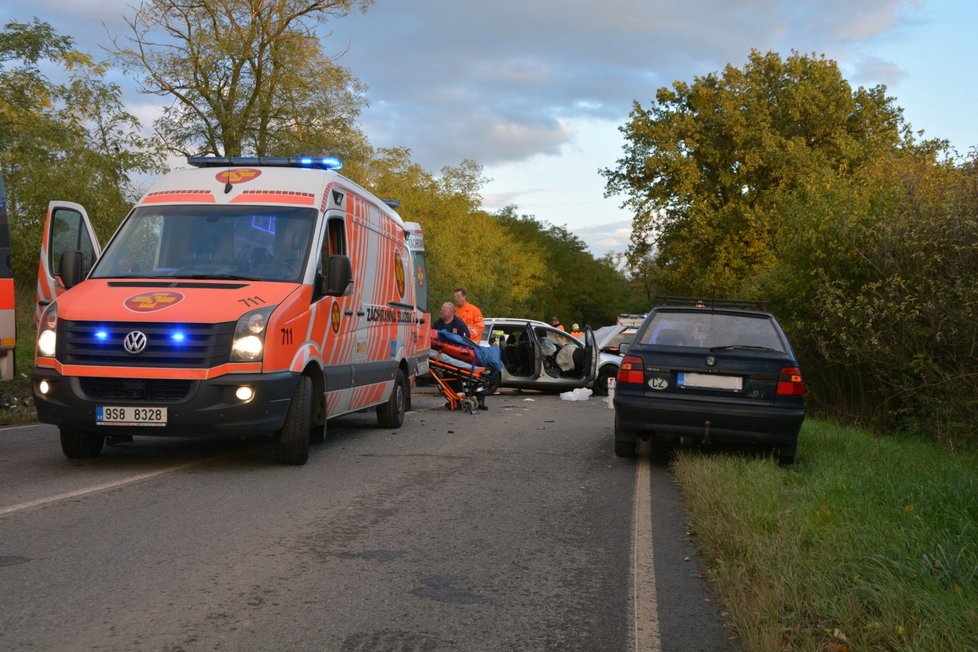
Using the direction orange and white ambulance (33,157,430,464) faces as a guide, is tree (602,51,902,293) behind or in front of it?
behind

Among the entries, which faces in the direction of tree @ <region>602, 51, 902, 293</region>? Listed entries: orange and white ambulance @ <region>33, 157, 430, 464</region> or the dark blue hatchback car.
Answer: the dark blue hatchback car

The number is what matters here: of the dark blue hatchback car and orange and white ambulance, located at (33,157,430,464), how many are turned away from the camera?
1

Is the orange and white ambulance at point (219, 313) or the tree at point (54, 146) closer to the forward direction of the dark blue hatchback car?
the tree

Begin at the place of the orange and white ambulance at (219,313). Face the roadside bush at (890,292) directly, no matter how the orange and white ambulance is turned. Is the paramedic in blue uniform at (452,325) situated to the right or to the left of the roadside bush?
left

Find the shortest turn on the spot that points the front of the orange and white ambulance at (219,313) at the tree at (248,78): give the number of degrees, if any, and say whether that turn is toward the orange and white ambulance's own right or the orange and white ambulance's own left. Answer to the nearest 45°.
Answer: approximately 135° to the orange and white ambulance's own right

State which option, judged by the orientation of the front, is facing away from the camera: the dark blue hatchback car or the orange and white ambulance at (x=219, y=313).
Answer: the dark blue hatchback car

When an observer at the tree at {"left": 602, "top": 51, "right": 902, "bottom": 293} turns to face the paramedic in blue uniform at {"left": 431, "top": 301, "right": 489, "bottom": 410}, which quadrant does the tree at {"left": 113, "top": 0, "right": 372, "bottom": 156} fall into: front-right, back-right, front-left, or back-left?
front-right

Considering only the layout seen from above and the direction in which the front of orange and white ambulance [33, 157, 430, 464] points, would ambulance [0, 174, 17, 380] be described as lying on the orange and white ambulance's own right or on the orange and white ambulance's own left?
on the orange and white ambulance's own right

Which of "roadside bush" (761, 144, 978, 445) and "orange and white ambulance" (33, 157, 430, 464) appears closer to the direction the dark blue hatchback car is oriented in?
the roadside bush

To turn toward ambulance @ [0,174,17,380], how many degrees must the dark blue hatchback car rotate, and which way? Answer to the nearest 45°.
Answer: approximately 90° to its left

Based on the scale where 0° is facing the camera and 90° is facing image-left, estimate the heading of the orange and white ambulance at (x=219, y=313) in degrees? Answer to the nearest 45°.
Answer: approximately 45°

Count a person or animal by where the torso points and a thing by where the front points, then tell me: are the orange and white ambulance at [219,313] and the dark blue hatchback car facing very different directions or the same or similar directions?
very different directions

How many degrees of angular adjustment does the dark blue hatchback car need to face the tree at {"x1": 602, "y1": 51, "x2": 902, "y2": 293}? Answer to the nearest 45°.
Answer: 0° — it already faces it

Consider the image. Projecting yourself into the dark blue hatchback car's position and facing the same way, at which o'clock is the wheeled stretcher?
The wheeled stretcher is roughly at 11 o'clock from the dark blue hatchback car.

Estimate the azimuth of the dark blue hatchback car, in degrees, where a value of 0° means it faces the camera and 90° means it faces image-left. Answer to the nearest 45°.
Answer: approximately 180°
